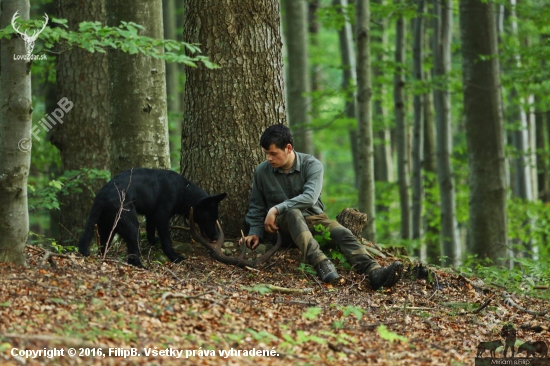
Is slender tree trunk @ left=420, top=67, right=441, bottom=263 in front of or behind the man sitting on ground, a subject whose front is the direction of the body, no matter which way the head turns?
behind

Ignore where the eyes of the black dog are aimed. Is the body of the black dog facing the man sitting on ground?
yes

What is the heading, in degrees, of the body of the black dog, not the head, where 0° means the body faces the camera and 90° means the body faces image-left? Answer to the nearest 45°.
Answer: approximately 270°

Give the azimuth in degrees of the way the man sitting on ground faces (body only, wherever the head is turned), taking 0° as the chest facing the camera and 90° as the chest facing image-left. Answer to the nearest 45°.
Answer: approximately 0°

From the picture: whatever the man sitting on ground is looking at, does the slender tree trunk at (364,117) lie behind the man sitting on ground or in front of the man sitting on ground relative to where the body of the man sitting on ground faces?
behind

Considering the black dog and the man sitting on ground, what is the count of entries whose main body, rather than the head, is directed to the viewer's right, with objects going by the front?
1
